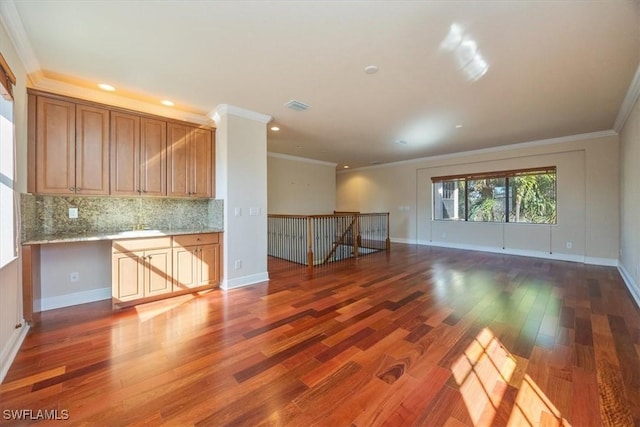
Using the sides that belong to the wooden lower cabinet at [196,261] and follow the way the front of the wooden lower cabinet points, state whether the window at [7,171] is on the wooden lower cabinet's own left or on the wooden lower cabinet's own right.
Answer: on the wooden lower cabinet's own right

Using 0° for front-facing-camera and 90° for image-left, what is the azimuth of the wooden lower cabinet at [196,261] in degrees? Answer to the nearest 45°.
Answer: approximately 0°

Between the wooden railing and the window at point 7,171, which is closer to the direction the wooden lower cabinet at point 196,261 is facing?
the window

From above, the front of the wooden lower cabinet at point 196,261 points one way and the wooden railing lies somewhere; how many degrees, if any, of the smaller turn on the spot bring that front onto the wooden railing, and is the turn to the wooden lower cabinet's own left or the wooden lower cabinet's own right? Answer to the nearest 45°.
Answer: approximately 135° to the wooden lower cabinet's own left

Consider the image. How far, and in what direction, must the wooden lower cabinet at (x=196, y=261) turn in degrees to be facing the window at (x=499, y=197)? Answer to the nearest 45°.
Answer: approximately 90° to its left

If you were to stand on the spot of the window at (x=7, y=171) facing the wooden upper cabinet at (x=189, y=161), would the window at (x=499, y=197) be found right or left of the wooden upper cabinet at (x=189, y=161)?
right
